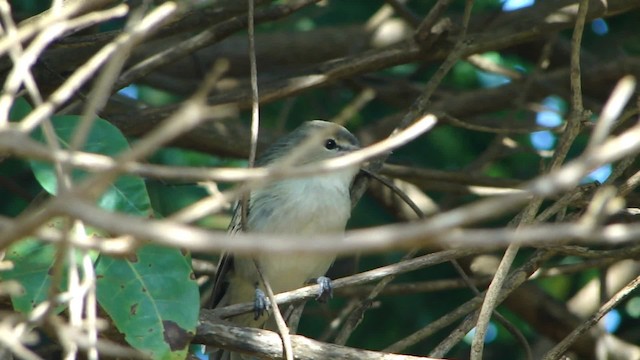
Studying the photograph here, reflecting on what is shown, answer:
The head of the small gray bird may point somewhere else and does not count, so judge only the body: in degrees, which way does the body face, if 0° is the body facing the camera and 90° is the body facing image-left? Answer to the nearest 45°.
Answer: approximately 315°

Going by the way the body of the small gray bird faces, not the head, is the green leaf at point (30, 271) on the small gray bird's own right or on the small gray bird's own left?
on the small gray bird's own right

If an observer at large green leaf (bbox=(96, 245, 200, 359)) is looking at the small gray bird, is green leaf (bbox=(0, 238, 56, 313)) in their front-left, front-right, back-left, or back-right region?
back-left

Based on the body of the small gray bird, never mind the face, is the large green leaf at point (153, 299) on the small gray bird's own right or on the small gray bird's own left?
on the small gray bird's own right
